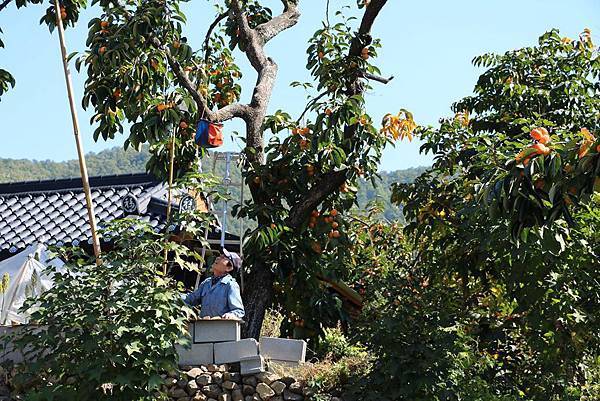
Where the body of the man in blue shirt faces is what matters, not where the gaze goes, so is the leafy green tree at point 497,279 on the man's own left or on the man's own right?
on the man's own left
